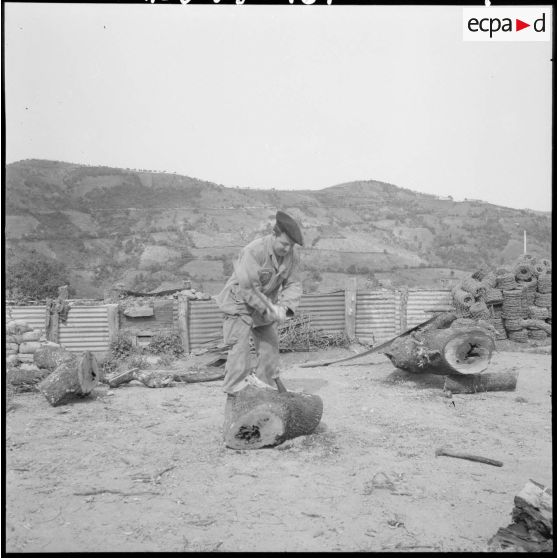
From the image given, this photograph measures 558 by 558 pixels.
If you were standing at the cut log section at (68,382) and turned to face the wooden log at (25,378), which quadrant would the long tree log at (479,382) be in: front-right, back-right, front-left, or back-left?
back-right

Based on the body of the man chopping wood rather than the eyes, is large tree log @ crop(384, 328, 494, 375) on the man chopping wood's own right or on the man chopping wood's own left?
on the man chopping wood's own left

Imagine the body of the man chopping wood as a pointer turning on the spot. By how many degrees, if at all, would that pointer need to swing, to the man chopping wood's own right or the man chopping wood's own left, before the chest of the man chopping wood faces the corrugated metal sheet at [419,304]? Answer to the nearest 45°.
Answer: approximately 90° to the man chopping wood's own left

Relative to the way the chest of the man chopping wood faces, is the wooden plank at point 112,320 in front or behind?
behind

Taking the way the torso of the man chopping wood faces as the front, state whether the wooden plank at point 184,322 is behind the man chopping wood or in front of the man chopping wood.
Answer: behind

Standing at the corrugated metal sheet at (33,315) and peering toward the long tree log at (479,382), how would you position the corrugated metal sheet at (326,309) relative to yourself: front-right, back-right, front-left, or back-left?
front-left

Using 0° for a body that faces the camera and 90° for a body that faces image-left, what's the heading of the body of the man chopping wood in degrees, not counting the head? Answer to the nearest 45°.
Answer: approximately 315°

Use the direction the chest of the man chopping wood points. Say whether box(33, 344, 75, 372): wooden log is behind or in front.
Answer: behind

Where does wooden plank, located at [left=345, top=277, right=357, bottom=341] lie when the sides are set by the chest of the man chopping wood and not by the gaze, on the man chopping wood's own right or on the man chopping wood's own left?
on the man chopping wood's own left

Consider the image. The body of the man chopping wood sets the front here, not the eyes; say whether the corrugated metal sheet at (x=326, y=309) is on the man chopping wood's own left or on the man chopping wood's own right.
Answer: on the man chopping wood's own left

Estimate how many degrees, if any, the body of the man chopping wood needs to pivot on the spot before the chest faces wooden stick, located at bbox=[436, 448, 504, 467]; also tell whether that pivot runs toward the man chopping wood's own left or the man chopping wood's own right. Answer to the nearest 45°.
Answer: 0° — they already face it

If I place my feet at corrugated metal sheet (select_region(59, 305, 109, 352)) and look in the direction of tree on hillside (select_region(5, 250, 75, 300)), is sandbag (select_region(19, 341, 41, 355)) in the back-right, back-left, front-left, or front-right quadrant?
back-left

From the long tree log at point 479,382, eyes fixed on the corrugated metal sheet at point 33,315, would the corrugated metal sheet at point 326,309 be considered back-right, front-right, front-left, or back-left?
front-right

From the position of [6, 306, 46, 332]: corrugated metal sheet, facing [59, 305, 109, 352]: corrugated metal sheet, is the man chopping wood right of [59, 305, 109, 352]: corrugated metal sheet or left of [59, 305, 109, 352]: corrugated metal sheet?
right
